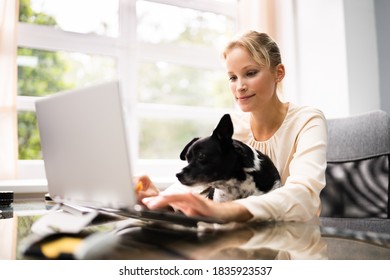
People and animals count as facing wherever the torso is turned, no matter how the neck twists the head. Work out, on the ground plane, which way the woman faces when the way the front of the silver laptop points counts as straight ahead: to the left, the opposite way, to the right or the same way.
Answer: the opposite way

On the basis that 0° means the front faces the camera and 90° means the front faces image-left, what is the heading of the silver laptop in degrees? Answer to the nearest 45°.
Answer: approximately 225°

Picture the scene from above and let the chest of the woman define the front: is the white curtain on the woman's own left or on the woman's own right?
on the woman's own right

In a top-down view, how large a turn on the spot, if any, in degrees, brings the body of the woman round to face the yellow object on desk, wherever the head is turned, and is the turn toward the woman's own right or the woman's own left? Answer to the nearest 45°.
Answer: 0° — they already face it

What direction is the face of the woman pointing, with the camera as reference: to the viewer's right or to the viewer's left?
to the viewer's left

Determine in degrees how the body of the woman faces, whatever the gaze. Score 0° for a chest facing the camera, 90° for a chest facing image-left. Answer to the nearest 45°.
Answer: approximately 45°
